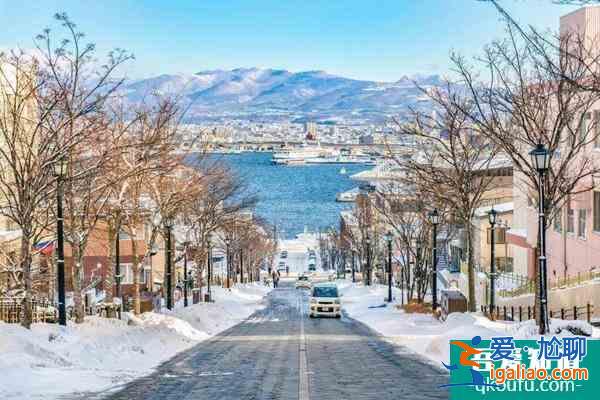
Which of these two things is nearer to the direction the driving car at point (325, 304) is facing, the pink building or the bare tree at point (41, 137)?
the bare tree

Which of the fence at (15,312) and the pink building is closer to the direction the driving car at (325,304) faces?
the fence

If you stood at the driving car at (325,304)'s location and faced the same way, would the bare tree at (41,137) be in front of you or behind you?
in front

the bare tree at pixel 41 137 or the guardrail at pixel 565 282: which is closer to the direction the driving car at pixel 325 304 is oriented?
the bare tree

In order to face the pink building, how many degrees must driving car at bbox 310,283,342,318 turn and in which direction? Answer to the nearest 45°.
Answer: approximately 45° to its left

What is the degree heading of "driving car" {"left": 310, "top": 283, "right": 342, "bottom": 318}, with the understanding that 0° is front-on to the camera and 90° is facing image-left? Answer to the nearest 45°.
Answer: approximately 0°

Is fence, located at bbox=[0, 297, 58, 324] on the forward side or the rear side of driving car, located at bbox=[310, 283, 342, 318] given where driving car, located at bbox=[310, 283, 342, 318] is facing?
on the forward side

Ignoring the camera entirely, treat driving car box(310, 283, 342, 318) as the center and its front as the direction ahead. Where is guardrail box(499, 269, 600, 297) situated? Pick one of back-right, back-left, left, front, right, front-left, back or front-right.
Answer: front-left
